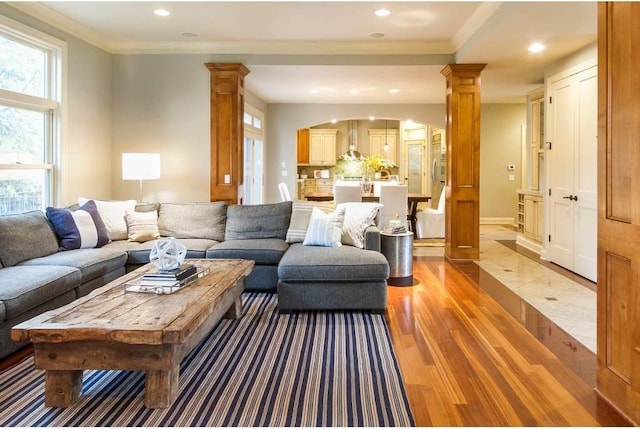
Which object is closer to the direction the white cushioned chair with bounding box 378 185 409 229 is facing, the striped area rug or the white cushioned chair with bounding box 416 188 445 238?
the white cushioned chair

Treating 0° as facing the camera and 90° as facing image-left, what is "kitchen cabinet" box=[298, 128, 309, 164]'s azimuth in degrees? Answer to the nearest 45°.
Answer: approximately 0°

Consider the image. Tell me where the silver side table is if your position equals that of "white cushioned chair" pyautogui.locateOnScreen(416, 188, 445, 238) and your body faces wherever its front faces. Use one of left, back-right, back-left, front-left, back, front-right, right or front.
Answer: left

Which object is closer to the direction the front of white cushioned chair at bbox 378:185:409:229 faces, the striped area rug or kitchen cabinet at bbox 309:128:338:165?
the kitchen cabinet

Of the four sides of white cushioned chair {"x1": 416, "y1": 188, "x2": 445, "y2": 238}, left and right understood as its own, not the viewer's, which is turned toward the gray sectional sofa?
left

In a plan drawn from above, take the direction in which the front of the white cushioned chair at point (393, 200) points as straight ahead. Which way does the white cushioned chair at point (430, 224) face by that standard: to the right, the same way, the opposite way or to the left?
to the left

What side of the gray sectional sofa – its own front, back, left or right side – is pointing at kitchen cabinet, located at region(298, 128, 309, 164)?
back

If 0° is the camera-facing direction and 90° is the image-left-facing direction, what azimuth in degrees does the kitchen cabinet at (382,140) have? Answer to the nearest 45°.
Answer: approximately 0°
